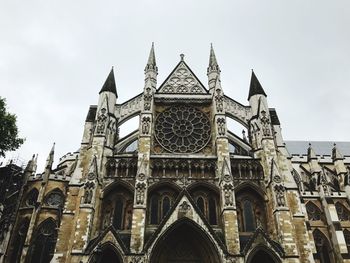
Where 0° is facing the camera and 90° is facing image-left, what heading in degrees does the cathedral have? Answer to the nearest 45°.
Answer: approximately 0°
